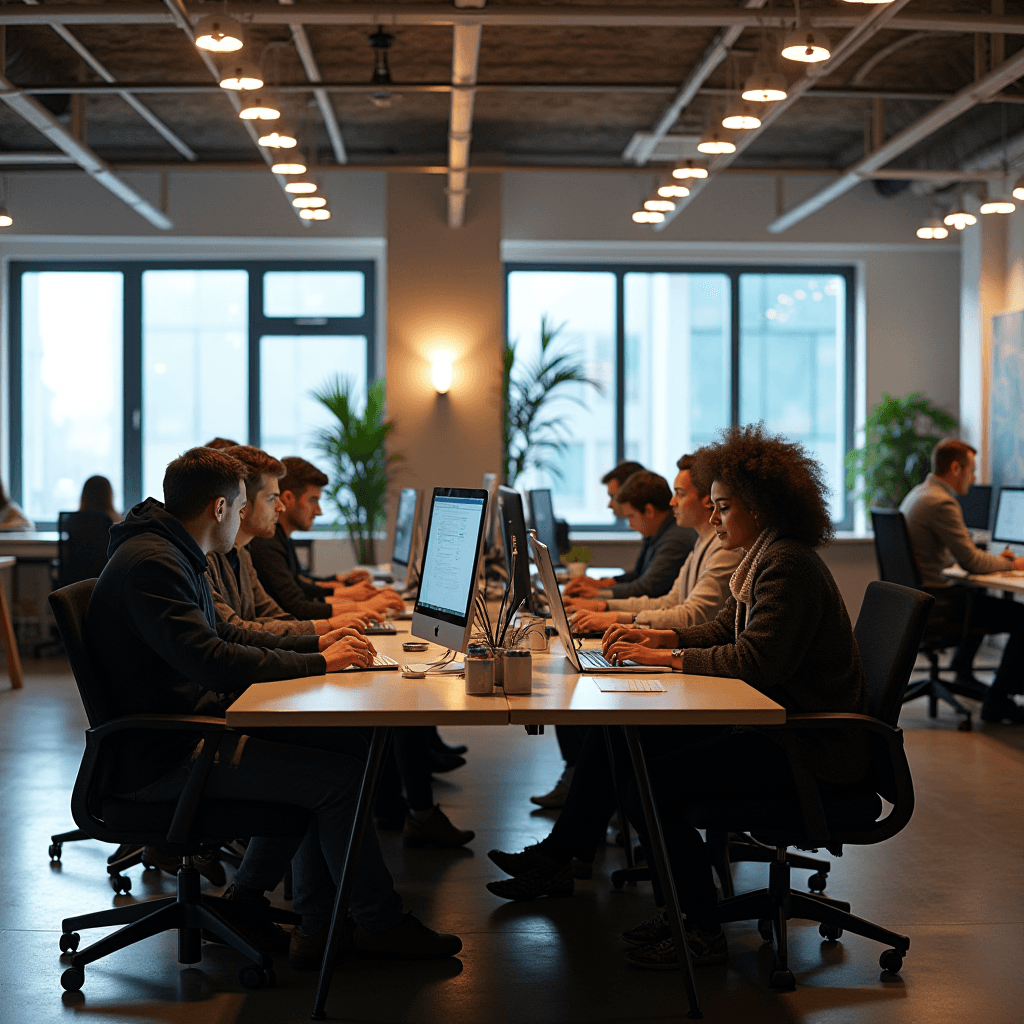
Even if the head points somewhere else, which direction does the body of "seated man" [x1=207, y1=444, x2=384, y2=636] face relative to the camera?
to the viewer's right

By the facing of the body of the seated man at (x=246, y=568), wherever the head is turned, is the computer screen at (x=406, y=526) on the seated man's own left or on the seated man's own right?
on the seated man's own left

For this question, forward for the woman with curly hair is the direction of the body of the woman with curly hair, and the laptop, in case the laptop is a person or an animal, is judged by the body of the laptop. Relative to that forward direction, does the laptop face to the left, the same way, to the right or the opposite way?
the opposite way

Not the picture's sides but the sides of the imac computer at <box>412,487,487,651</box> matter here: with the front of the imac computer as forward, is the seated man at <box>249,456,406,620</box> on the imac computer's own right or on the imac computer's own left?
on the imac computer's own right

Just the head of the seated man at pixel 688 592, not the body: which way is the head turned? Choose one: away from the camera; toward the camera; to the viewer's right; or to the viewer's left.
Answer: to the viewer's left

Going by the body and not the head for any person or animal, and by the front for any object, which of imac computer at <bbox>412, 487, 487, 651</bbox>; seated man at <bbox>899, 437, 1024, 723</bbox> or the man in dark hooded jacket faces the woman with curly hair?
the man in dark hooded jacket

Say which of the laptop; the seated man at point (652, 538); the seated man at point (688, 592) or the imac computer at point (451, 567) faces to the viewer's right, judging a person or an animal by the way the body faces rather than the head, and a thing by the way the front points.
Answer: the laptop

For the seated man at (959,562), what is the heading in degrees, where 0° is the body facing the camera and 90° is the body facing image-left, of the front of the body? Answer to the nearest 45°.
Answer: approximately 270°

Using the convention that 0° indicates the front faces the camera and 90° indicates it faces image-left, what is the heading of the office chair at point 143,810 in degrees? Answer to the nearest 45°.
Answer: approximately 270°

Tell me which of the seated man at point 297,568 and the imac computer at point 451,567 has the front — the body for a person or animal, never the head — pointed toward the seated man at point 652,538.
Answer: the seated man at point 297,568

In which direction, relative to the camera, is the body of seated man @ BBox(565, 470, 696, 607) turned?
to the viewer's left

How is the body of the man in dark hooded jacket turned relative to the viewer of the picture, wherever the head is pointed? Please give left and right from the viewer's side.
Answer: facing to the right of the viewer

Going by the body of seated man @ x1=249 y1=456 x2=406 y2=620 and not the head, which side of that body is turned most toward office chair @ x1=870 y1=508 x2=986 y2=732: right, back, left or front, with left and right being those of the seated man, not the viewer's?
front

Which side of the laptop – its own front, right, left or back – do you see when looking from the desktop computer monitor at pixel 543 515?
left

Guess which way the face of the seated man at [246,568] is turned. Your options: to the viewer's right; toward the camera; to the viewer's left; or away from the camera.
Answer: to the viewer's right

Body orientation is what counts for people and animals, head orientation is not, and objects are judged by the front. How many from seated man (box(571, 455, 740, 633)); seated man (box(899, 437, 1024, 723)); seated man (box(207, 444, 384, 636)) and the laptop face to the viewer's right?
3

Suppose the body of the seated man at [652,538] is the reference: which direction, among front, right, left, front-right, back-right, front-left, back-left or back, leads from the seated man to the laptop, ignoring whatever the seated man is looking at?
left

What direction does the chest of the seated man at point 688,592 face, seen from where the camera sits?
to the viewer's left

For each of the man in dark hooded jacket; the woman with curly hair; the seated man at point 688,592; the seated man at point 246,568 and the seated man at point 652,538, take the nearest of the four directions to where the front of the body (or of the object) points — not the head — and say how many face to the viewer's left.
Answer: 3

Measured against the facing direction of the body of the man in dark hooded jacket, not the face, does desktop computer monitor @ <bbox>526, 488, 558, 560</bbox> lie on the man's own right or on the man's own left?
on the man's own left
